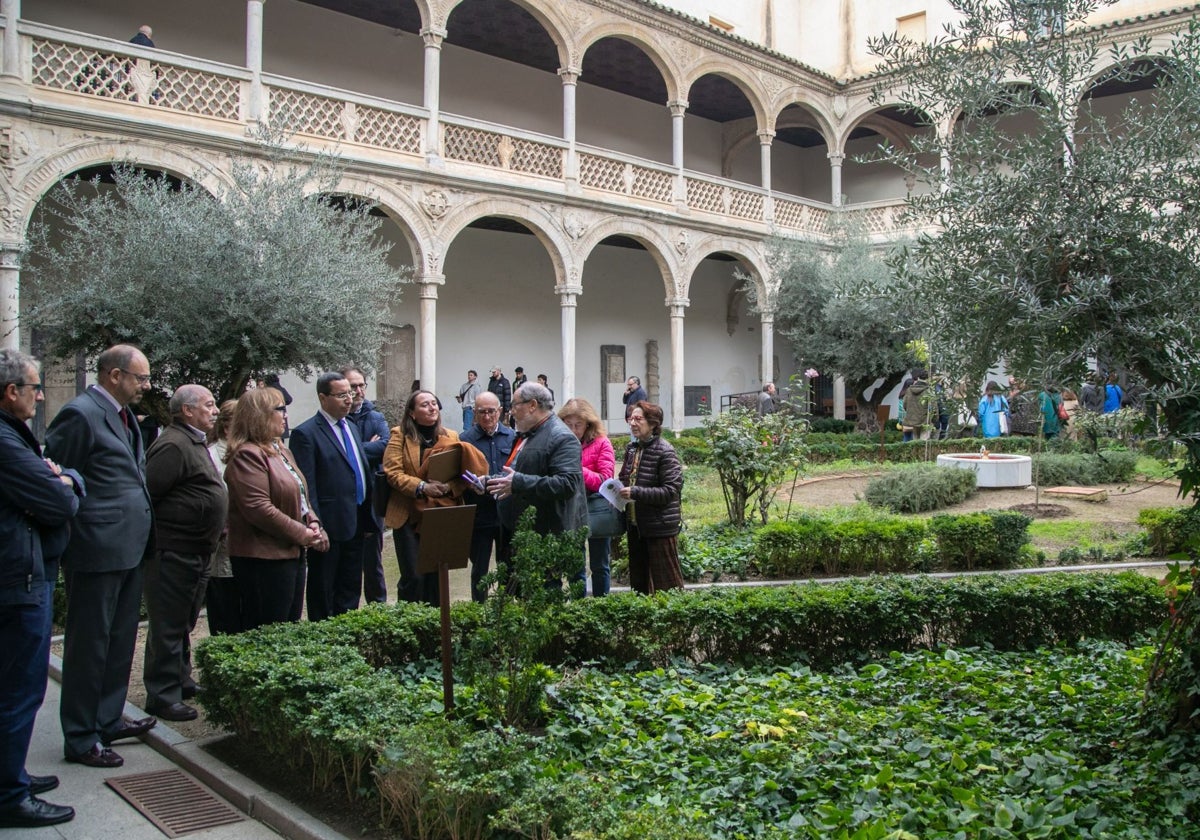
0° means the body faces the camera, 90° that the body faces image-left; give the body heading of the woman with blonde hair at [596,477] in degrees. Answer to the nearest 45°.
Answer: approximately 45°

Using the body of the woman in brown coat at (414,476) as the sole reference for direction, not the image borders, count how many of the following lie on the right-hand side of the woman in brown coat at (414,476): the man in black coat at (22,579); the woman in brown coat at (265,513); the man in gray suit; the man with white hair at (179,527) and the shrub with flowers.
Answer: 4

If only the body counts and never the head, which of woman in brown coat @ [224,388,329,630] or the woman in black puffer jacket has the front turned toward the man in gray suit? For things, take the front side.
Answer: the woman in black puffer jacket

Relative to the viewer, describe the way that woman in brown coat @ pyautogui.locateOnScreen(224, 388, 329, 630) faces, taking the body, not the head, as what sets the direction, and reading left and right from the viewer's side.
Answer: facing to the right of the viewer

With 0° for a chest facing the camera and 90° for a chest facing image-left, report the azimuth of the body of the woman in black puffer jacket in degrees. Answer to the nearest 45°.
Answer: approximately 45°

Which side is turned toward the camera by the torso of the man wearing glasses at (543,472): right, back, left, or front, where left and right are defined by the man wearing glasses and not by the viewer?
left

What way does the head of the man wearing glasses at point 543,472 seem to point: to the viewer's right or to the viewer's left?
to the viewer's left

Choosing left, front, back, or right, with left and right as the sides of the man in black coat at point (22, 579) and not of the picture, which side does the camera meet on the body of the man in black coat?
right

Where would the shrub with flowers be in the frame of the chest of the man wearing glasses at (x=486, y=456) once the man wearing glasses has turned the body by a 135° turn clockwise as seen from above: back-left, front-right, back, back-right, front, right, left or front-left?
right

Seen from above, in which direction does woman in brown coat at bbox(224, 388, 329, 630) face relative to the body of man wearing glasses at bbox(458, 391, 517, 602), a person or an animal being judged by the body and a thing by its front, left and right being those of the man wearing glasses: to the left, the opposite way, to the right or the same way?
to the left

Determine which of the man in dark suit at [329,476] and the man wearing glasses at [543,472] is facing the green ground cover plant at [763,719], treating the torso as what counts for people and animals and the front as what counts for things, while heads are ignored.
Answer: the man in dark suit
